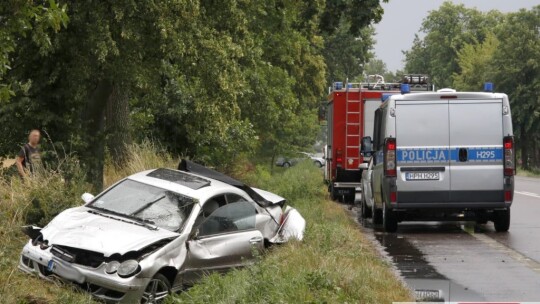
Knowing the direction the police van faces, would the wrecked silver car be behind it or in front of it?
behind

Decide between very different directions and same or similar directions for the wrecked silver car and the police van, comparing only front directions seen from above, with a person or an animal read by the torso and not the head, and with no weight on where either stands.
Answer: very different directions

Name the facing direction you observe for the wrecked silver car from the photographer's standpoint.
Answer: facing the viewer and to the left of the viewer

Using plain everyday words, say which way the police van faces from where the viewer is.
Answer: facing away from the viewer

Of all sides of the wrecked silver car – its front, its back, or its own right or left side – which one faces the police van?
back

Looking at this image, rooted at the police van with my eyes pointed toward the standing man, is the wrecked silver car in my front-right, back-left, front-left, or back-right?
front-left

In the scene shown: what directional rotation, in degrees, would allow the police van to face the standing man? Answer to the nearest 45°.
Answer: approximately 90° to its left

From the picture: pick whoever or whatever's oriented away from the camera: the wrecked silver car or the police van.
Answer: the police van

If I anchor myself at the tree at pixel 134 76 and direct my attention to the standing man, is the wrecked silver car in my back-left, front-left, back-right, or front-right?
front-left

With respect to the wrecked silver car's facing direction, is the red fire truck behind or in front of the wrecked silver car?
behind

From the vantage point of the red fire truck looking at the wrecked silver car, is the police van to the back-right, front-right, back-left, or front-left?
front-left
